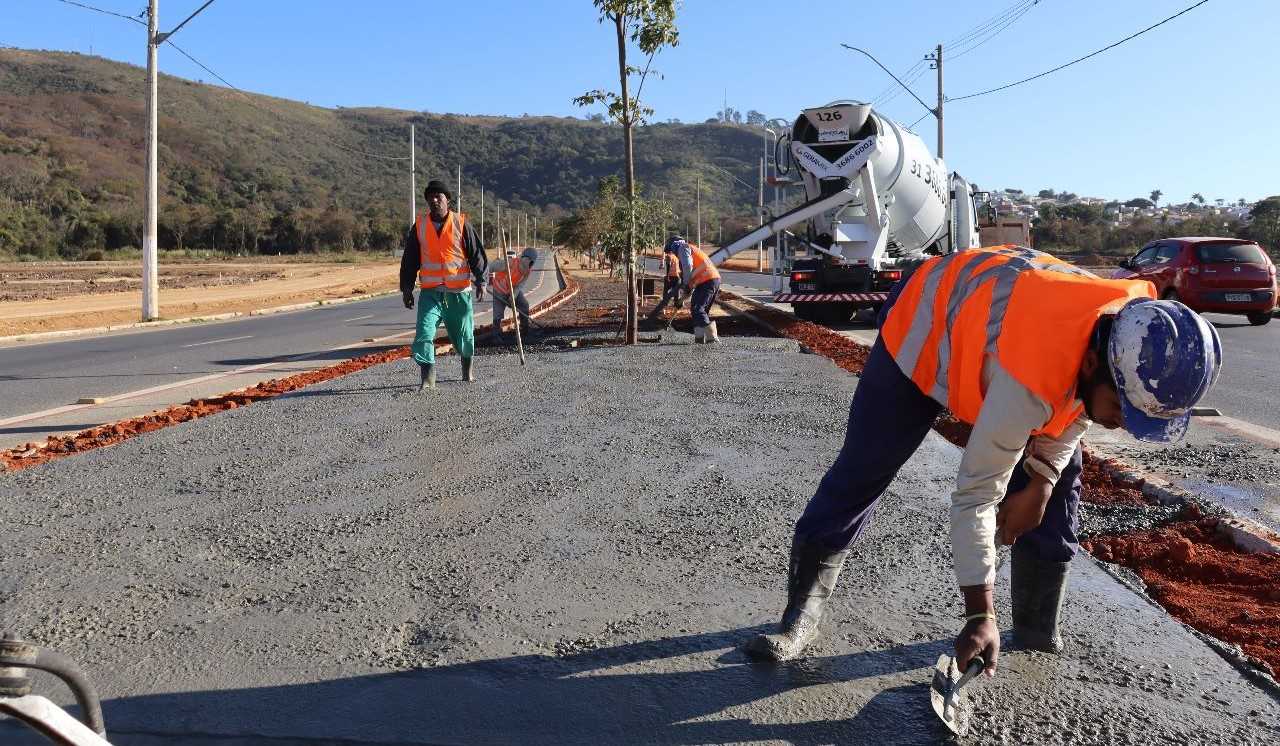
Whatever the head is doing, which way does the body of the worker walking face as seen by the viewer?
toward the camera

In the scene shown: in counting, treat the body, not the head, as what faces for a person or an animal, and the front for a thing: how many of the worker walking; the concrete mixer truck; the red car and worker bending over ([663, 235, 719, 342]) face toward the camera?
1

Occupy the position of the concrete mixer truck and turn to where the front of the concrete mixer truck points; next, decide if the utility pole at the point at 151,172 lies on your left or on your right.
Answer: on your left

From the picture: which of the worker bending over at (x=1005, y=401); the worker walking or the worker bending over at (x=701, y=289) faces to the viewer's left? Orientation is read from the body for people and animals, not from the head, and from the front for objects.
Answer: the worker bending over at (x=701, y=289)

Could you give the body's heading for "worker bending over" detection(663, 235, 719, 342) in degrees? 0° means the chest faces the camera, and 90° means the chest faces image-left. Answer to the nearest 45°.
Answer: approximately 90°

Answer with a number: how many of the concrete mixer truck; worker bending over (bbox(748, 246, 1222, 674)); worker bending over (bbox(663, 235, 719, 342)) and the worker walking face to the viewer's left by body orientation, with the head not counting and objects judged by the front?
1

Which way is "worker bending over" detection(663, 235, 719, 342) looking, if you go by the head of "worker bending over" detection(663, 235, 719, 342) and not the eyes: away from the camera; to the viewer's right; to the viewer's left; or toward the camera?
to the viewer's left

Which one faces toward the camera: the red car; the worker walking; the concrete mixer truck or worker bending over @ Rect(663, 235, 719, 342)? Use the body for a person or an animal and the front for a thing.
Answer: the worker walking

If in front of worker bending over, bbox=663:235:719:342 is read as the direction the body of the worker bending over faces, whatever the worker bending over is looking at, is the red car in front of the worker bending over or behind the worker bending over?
behind

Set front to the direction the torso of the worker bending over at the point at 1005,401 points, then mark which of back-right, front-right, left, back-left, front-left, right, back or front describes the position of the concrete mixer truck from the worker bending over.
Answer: back-left

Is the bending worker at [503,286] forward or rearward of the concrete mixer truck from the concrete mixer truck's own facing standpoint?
rearward

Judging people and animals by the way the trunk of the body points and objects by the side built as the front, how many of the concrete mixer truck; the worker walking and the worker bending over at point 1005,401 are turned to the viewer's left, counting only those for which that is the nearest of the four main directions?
0

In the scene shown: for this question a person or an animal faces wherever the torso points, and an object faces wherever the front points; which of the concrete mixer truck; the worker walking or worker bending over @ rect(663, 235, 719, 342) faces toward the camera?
the worker walking

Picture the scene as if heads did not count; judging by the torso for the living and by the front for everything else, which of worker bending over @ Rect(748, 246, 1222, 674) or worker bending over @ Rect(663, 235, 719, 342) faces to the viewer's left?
worker bending over @ Rect(663, 235, 719, 342)
